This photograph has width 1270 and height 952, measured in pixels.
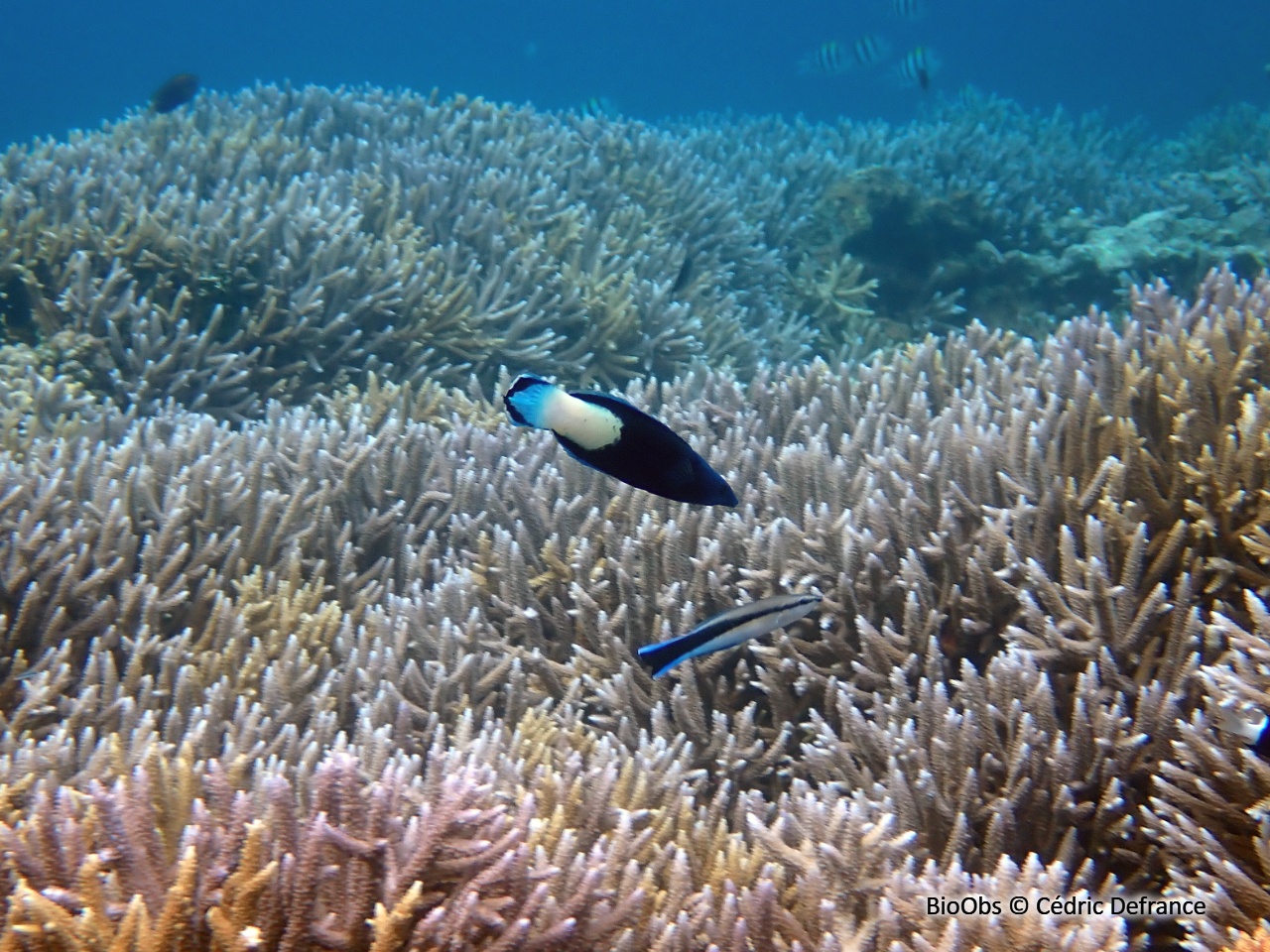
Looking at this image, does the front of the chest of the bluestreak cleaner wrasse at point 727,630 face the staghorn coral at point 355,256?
no

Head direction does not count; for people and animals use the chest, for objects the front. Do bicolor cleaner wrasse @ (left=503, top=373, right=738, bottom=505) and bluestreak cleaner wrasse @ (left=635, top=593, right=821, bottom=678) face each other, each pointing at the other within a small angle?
no

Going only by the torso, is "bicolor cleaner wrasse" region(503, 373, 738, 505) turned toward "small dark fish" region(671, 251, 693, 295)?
no

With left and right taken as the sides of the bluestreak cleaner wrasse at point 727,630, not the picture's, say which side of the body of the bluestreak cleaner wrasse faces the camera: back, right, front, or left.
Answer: right

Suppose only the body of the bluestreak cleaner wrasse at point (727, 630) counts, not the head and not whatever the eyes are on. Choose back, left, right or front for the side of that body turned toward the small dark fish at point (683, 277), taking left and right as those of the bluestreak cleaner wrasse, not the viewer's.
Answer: left

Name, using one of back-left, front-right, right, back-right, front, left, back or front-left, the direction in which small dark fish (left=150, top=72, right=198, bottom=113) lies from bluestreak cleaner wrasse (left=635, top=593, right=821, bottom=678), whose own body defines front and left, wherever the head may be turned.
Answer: back-left
